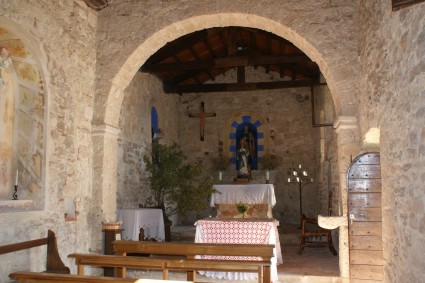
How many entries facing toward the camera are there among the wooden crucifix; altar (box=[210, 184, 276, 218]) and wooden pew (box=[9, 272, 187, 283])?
2

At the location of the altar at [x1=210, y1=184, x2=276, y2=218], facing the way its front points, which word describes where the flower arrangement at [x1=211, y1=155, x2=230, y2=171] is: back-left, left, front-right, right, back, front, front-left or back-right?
back

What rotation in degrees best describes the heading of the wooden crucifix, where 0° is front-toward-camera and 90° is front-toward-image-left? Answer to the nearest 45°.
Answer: approximately 0°

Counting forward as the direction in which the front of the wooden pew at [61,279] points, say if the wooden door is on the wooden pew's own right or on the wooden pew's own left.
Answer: on the wooden pew's own right

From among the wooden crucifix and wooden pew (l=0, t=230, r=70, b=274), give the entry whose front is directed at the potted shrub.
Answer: the wooden crucifix

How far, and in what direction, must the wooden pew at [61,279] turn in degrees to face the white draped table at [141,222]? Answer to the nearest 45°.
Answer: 0° — it already faces it

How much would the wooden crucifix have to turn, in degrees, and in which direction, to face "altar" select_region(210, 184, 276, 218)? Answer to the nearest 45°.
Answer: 0° — it already faces it

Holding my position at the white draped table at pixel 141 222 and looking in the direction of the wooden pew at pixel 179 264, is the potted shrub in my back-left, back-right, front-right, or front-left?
back-left

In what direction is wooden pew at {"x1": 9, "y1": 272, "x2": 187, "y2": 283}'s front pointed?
away from the camera

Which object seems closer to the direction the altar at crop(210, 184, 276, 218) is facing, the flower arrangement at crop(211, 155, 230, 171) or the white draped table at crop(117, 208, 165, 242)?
the white draped table

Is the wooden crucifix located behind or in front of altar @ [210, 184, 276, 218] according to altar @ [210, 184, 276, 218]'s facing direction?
behind
